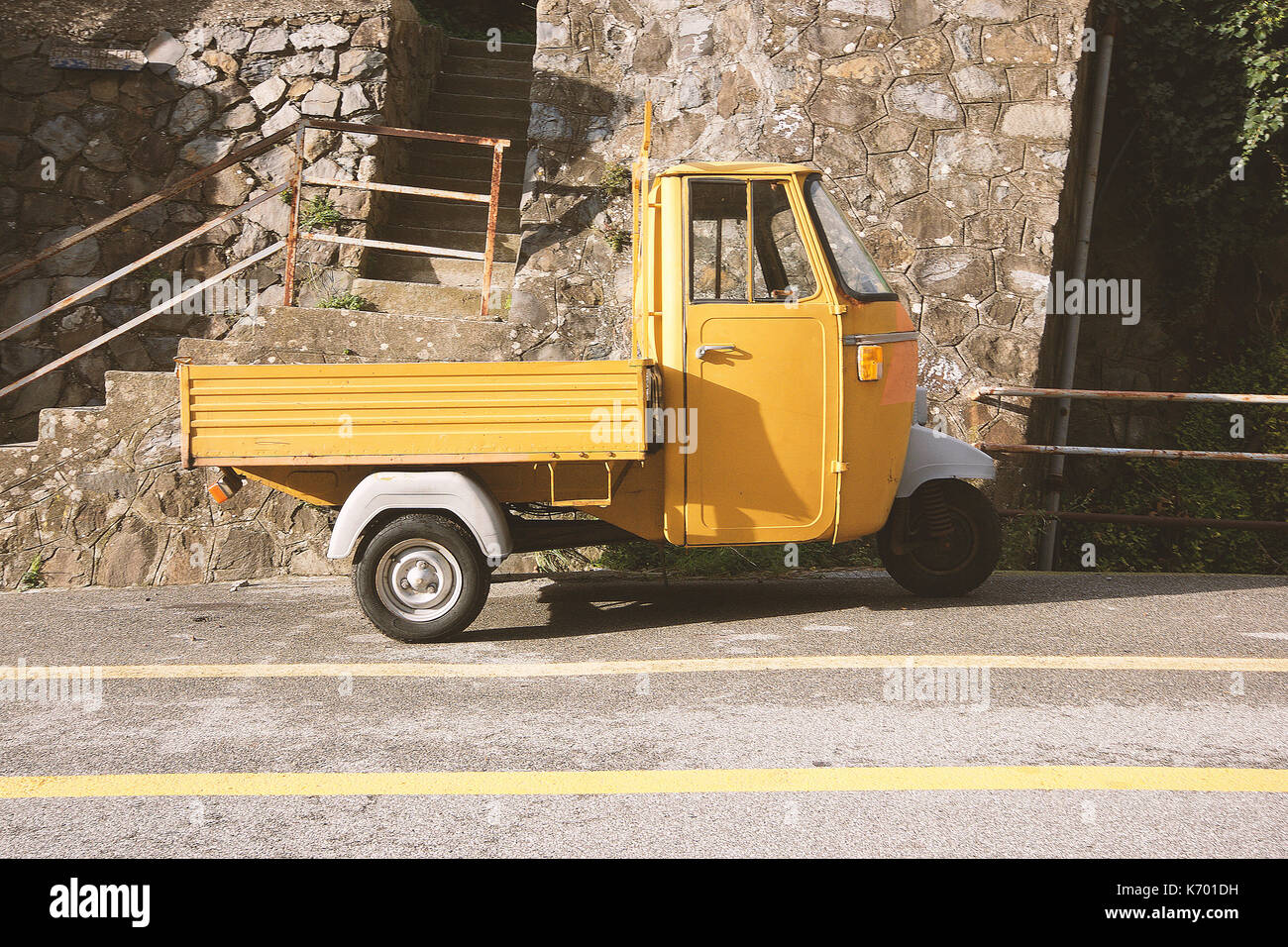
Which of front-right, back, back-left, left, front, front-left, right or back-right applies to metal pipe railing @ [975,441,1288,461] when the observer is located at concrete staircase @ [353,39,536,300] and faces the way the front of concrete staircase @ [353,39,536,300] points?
front-left

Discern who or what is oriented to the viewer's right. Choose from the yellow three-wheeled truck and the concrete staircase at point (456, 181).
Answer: the yellow three-wheeled truck

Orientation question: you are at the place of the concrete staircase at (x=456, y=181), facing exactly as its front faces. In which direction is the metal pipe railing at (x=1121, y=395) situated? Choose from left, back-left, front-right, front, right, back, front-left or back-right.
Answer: front-left

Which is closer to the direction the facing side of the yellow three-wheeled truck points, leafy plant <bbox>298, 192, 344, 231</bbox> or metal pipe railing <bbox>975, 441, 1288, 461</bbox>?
the metal pipe railing

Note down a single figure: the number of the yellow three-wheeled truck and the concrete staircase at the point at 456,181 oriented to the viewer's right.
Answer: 1

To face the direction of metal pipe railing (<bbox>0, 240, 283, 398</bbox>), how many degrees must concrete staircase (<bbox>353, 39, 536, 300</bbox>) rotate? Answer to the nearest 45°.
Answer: approximately 45° to its right

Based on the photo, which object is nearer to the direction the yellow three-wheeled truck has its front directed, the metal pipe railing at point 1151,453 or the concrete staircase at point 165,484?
the metal pipe railing

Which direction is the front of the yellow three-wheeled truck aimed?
to the viewer's right

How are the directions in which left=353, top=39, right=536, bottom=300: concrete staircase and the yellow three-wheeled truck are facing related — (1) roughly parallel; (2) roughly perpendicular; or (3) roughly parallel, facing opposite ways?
roughly perpendicular

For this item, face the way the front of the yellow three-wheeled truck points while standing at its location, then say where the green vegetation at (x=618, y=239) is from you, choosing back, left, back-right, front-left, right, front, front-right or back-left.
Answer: left

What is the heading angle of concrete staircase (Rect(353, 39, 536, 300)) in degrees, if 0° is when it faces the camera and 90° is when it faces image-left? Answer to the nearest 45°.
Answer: approximately 0°

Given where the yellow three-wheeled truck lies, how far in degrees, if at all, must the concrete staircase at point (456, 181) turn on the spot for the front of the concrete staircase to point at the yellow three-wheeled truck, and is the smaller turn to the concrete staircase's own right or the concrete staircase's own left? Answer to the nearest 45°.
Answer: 0° — it already faces it
